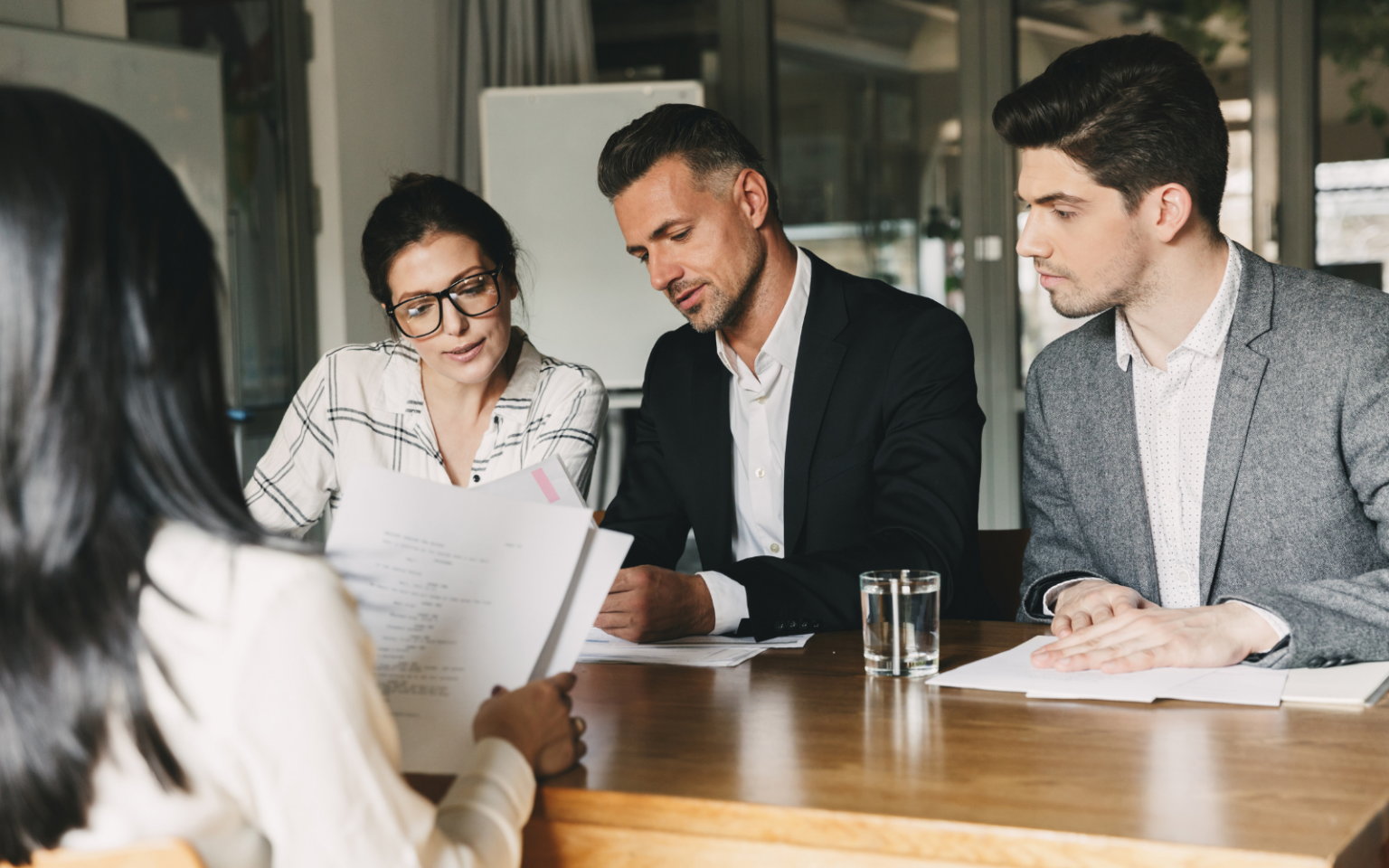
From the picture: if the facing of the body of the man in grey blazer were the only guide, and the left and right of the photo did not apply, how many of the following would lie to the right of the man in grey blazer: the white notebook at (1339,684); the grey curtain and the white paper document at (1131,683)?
1

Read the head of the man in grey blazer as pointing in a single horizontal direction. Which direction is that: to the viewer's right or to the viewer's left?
to the viewer's left

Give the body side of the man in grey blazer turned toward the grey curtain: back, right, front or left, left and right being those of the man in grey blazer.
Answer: right

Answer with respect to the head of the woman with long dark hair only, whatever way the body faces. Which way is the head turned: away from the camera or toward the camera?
away from the camera

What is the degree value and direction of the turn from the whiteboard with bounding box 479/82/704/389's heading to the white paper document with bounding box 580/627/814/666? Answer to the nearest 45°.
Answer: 0° — it already faces it

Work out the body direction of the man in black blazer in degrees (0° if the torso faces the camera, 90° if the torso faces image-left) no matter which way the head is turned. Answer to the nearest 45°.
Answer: approximately 45°

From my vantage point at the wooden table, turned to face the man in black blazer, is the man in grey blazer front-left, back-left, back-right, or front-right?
front-right

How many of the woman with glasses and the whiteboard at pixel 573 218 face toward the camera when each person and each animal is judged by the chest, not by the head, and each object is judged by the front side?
2

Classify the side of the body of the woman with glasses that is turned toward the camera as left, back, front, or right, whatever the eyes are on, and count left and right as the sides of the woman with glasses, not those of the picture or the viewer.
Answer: front

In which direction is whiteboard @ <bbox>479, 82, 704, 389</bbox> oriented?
toward the camera

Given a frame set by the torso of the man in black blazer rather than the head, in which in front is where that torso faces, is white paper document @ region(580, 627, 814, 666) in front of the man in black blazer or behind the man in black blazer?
in front

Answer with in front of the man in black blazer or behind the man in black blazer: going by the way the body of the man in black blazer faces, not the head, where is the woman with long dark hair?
in front

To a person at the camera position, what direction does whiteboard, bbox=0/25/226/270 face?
facing the viewer and to the right of the viewer

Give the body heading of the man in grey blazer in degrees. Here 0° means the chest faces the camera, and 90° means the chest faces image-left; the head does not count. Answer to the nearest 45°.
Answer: approximately 45°
